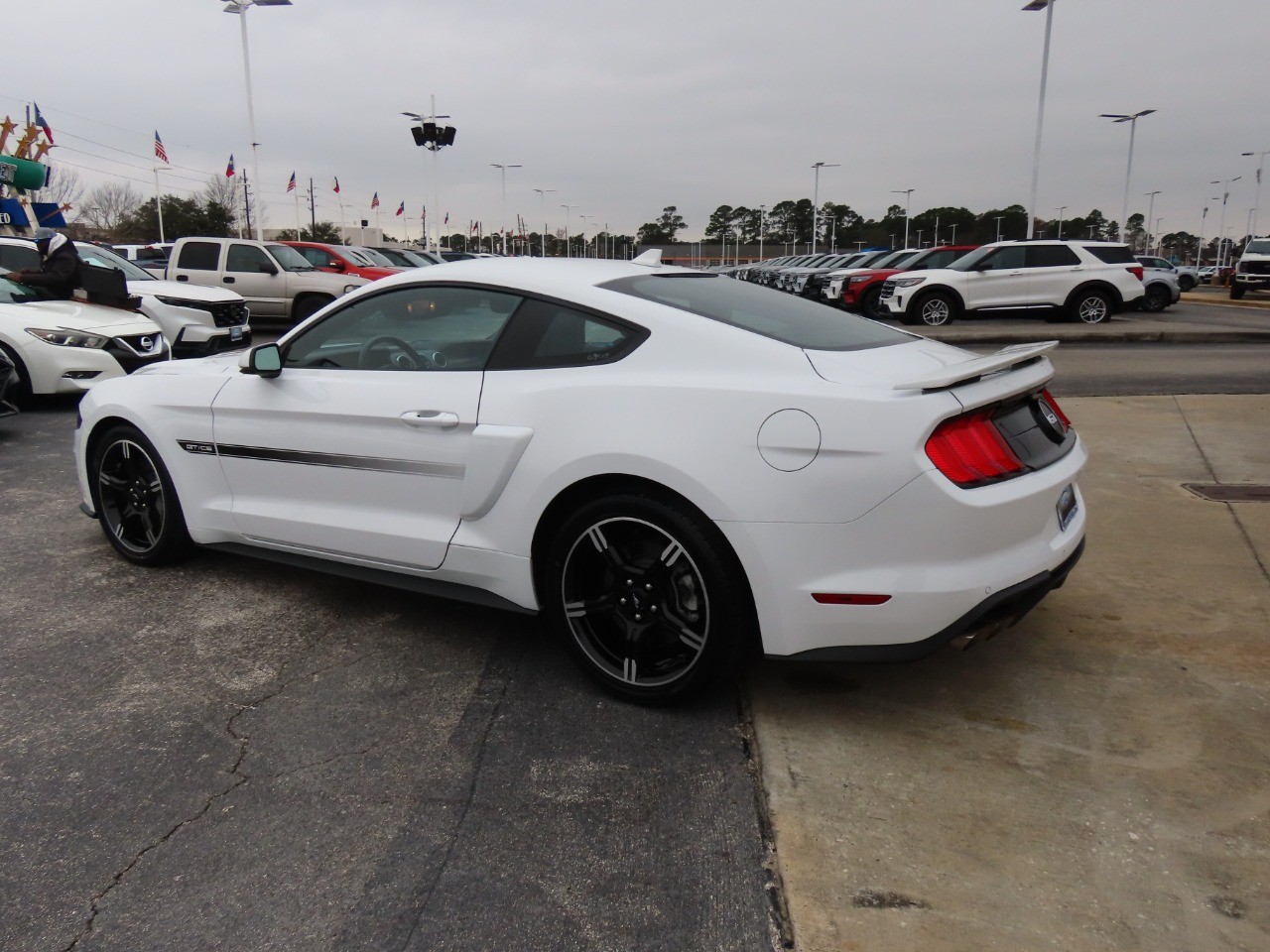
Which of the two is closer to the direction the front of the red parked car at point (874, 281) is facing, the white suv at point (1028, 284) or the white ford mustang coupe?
the white ford mustang coupe

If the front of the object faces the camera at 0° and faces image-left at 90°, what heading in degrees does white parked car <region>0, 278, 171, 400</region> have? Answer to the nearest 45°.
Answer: approximately 315°

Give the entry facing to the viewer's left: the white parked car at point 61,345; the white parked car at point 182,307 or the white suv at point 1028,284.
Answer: the white suv

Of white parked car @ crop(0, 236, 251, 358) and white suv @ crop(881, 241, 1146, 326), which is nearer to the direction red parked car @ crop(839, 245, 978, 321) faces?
the white parked car

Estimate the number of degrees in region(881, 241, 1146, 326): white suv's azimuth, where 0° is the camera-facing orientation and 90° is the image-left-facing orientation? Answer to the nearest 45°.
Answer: approximately 90°

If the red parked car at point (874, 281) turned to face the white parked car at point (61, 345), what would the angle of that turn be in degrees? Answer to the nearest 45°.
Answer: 0° — it already faces it

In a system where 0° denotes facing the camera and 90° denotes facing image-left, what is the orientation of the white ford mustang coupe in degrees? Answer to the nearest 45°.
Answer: approximately 135°

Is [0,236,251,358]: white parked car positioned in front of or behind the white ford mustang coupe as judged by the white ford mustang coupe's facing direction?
in front

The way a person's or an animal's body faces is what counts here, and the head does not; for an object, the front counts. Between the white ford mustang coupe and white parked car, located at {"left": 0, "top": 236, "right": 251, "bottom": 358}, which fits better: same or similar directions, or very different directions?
very different directions

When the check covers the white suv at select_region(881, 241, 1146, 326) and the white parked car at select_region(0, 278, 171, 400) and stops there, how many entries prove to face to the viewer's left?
1

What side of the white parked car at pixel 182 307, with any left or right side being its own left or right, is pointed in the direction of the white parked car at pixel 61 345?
right

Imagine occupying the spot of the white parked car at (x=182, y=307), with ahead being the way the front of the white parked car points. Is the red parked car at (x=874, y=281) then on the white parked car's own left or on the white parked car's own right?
on the white parked car's own left

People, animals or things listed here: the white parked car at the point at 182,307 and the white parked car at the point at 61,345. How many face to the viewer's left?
0

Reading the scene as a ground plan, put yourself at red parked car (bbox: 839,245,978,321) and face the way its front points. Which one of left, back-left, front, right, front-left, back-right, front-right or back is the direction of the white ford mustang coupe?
front-left
